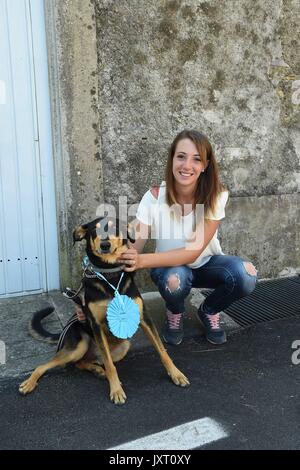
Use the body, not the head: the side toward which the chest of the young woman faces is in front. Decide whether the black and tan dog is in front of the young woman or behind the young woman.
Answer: in front

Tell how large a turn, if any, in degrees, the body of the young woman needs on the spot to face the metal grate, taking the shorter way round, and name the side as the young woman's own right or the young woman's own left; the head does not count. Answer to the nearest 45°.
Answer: approximately 135° to the young woman's own left

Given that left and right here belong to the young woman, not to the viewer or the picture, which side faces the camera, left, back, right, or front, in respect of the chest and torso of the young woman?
front

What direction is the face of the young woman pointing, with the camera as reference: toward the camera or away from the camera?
toward the camera

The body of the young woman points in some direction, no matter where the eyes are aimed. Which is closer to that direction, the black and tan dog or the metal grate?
the black and tan dog
